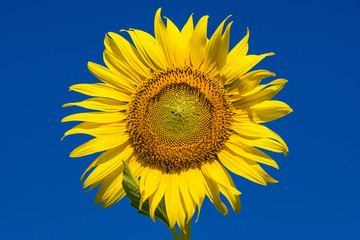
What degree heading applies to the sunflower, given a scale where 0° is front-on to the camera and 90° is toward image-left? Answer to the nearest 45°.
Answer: approximately 0°
